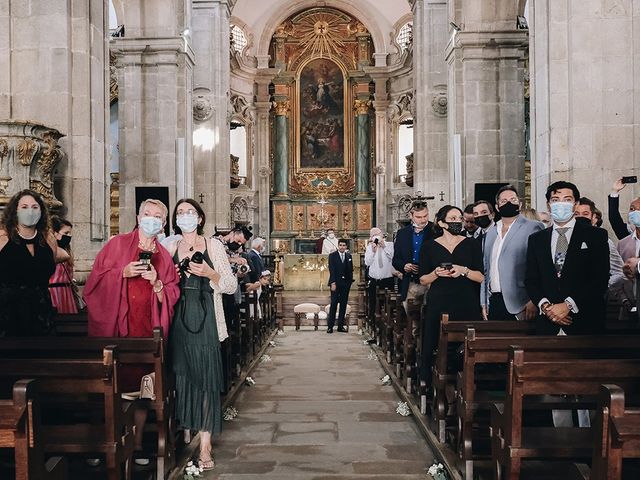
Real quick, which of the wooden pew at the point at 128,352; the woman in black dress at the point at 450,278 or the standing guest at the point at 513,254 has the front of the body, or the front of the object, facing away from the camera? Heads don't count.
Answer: the wooden pew

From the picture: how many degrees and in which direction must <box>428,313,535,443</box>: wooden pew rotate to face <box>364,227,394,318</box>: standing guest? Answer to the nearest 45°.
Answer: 0° — it already faces them

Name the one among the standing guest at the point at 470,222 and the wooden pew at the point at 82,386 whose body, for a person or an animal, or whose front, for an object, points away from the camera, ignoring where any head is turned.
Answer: the wooden pew

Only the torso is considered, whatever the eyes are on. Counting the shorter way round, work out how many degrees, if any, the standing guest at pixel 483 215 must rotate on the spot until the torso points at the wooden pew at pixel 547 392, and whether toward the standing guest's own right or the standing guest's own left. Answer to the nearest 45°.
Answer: approximately 45° to the standing guest's own left

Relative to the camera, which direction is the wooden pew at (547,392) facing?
away from the camera

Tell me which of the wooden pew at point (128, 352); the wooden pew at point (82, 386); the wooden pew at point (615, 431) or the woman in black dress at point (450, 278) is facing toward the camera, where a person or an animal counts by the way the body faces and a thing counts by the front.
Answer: the woman in black dress

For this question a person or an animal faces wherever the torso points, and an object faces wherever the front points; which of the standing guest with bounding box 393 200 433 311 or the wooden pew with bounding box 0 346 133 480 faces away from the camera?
the wooden pew

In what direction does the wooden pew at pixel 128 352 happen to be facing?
away from the camera

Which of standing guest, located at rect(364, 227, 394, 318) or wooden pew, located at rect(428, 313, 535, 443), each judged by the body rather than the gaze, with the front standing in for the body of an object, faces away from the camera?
the wooden pew

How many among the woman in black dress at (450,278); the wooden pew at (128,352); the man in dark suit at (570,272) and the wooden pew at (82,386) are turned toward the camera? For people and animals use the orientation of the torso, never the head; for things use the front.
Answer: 2

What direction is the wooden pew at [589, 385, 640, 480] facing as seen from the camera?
away from the camera
